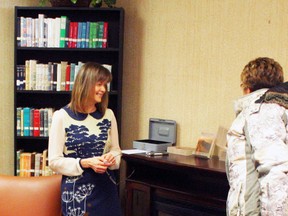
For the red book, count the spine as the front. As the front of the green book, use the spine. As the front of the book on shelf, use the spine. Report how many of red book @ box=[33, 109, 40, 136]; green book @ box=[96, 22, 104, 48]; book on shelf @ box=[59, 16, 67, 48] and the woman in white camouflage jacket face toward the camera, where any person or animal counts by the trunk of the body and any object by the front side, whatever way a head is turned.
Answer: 3

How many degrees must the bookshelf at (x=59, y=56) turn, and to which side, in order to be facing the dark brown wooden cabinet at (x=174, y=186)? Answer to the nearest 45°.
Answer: approximately 45° to its left

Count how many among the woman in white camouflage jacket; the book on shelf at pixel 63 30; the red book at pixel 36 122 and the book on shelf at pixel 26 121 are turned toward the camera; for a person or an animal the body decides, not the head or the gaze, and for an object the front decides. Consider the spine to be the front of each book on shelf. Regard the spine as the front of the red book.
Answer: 3

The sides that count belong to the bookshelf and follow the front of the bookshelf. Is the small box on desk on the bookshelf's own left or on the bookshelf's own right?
on the bookshelf's own left

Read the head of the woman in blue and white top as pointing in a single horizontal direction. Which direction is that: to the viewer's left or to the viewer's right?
to the viewer's right

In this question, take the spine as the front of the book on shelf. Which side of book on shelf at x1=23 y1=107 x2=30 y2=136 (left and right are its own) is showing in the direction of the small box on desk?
left

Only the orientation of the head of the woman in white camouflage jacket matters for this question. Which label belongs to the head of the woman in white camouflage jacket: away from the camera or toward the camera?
away from the camera

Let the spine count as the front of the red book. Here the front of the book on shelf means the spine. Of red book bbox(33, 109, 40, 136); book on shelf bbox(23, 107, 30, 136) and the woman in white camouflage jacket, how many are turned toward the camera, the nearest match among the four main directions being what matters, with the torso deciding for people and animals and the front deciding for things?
2

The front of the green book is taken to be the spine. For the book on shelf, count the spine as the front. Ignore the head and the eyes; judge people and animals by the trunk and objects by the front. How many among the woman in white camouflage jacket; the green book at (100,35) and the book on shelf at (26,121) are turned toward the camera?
2

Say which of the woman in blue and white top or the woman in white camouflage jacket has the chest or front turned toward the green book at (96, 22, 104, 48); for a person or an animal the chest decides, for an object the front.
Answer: the woman in white camouflage jacket

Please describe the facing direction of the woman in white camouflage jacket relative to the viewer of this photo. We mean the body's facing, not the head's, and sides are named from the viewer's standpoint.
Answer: facing away from the viewer and to the left of the viewer

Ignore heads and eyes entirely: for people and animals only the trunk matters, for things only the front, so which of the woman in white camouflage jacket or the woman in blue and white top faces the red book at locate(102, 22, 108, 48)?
the woman in white camouflage jacket

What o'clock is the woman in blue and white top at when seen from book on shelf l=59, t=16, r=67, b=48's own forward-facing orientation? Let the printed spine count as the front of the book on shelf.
The woman in blue and white top is roughly at 12 o'clock from the book on shelf.
